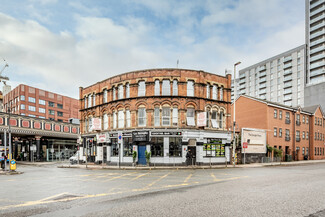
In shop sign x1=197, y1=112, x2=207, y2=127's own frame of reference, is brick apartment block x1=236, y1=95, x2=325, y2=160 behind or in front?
behind

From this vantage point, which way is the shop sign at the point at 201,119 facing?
toward the camera
